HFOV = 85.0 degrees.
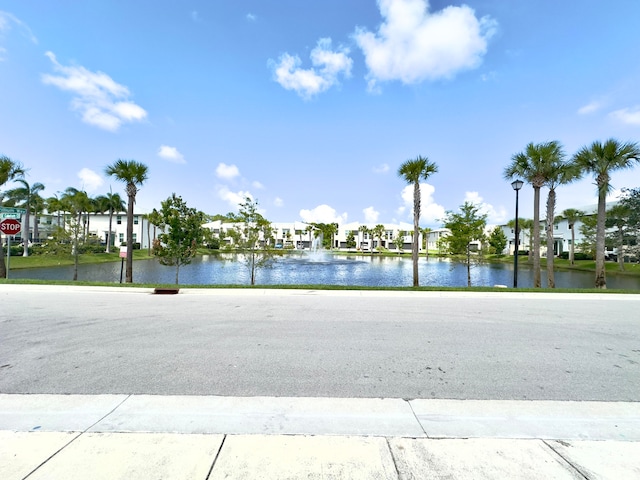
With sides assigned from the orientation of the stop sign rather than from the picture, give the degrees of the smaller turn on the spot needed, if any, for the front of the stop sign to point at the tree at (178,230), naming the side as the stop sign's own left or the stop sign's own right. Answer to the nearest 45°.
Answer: approximately 90° to the stop sign's own left

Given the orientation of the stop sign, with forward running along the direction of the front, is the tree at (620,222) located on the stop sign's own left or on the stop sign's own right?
on the stop sign's own left

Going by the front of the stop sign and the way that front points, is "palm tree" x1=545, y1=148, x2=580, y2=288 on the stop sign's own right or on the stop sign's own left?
on the stop sign's own left

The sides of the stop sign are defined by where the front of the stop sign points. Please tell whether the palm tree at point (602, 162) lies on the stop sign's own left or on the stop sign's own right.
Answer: on the stop sign's own left

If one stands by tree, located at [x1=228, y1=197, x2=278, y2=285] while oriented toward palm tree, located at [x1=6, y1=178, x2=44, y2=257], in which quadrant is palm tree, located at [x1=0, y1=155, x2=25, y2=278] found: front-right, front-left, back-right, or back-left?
front-left

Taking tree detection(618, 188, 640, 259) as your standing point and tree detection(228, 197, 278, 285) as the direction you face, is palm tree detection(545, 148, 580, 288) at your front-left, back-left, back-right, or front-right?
front-left

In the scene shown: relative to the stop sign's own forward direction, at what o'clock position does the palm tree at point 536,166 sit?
The palm tree is roughly at 10 o'clock from the stop sign.

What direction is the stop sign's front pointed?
toward the camera

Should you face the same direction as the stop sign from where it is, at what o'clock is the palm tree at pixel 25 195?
The palm tree is roughly at 6 o'clock from the stop sign.

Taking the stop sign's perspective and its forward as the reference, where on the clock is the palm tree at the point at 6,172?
The palm tree is roughly at 6 o'clock from the stop sign.
